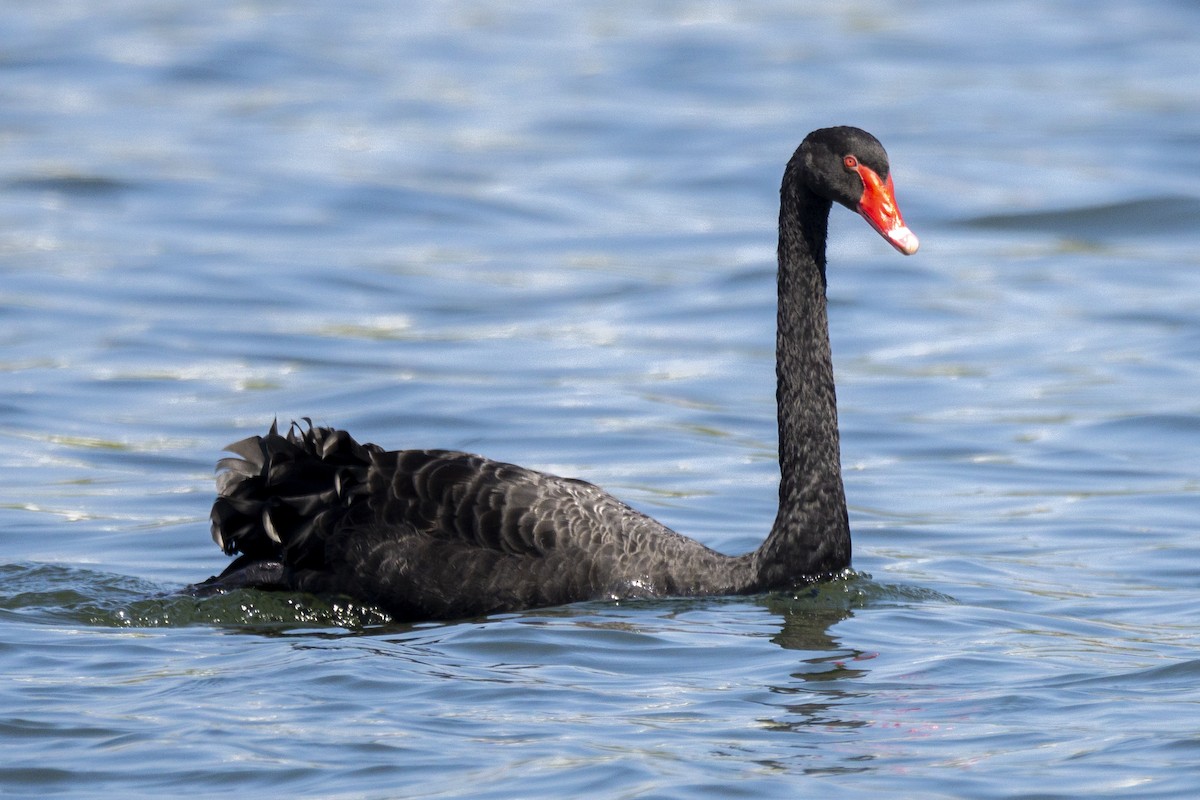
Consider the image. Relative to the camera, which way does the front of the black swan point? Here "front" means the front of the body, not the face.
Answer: to the viewer's right
